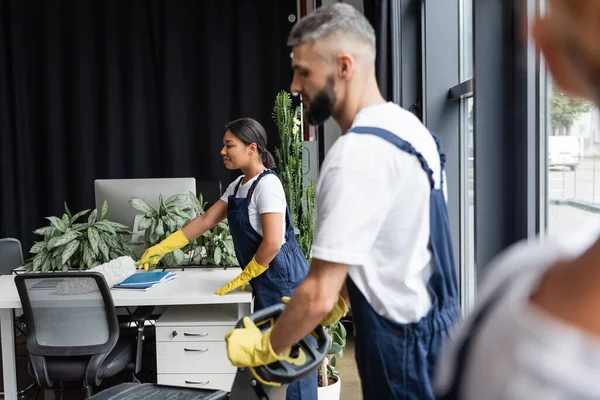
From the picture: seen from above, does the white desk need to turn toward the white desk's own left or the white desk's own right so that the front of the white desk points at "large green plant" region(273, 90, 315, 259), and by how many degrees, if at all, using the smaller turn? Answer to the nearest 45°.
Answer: approximately 135° to the white desk's own left

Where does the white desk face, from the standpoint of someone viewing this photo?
facing the viewer

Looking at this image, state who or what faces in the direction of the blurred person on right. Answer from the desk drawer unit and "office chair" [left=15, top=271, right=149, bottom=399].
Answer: the desk drawer unit

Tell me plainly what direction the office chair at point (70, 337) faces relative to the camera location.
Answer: facing away from the viewer and to the right of the viewer

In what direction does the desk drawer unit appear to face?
toward the camera

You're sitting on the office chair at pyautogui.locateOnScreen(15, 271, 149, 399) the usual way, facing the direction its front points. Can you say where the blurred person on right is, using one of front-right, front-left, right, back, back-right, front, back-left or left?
back-right

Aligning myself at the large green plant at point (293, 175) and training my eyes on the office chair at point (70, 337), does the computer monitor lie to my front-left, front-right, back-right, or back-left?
front-right

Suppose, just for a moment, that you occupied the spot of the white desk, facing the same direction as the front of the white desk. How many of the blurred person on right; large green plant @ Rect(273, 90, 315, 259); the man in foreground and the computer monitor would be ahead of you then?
2

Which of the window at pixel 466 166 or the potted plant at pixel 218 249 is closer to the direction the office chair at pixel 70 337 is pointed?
the potted plant

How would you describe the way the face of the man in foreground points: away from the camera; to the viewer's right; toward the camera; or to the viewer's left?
to the viewer's left

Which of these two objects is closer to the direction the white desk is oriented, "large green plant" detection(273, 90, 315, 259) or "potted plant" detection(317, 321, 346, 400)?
the potted plant

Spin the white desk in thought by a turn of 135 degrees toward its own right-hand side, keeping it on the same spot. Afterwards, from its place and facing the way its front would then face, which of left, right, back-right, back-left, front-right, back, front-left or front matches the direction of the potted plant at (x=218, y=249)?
right

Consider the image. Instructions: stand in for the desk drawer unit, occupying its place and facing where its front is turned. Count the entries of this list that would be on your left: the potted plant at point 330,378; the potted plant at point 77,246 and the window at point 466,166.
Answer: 2

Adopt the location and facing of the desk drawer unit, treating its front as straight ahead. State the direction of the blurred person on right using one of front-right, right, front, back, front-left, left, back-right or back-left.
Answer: front

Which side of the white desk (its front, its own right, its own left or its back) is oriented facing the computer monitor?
back

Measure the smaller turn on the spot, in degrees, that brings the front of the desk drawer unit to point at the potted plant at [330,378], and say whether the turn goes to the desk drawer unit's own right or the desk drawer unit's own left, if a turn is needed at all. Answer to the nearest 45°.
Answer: approximately 90° to the desk drawer unit's own left
